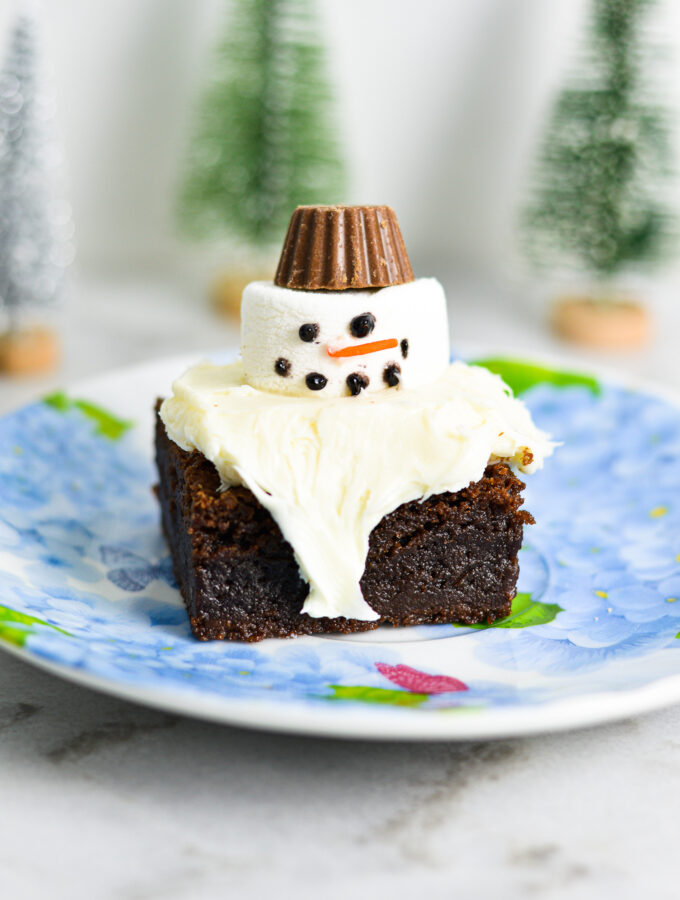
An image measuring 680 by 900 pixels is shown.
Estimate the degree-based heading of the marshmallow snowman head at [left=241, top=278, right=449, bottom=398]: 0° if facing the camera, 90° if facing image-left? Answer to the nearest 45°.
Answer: approximately 0°

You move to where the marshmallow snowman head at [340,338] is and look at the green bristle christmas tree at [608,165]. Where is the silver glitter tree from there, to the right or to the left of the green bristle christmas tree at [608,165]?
left

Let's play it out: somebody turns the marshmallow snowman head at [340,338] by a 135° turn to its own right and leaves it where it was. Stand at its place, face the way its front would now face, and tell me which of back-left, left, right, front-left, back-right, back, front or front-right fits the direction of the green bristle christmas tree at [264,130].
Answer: front-right

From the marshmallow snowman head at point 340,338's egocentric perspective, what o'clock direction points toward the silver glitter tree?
The silver glitter tree is roughly at 5 o'clock from the marshmallow snowman head.

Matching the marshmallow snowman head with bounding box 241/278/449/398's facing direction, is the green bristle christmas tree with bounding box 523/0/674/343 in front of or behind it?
behind
